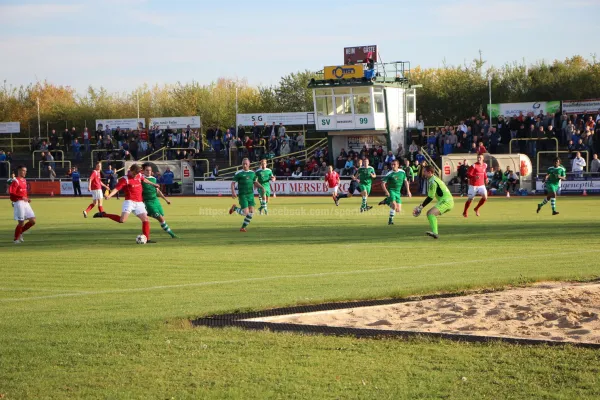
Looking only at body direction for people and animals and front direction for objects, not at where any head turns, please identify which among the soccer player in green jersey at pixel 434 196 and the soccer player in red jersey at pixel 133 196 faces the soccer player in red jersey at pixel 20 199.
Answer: the soccer player in green jersey

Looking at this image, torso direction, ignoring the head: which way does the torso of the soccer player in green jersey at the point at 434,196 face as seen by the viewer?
to the viewer's left

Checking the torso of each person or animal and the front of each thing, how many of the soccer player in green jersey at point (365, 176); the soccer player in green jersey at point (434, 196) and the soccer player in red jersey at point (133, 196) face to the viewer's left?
1

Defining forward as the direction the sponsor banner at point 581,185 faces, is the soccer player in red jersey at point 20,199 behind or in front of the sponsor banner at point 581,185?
in front

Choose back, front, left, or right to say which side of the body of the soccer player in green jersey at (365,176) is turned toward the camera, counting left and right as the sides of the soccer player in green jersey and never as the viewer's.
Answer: front

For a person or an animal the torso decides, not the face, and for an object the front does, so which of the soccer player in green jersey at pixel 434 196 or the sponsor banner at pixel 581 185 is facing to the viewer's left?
the soccer player in green jersey

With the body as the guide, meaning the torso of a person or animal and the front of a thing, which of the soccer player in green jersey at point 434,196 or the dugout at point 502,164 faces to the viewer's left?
the soccer player in green jersey

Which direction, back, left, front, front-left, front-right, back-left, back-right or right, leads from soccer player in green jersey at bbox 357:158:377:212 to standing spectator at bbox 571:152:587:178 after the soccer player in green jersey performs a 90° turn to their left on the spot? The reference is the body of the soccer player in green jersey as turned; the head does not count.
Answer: front-left

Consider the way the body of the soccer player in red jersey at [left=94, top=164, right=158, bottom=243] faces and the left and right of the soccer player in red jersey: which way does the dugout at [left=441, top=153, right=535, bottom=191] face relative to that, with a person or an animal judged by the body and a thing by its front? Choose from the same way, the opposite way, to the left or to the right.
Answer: to the right

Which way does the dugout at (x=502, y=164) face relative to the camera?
toward the camera

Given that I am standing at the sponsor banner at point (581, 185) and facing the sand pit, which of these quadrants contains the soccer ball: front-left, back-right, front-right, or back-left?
front-right

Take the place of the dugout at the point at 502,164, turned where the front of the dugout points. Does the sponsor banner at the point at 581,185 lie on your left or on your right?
on your left

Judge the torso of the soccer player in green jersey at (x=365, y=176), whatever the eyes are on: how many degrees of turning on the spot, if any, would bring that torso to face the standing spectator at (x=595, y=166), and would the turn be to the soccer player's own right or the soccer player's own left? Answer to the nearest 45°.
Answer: approximately 135° to the soccer player's own left
